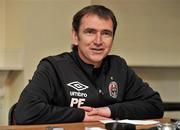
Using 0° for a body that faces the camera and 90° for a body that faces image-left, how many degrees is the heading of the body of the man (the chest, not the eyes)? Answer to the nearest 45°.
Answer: approximately 315°
